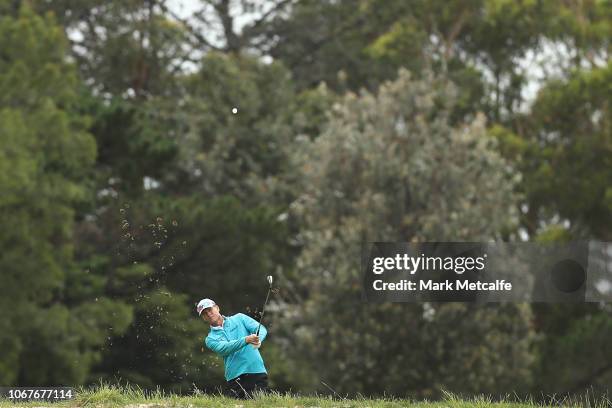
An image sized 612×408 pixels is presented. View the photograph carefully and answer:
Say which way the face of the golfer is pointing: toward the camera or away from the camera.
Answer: toward the camera

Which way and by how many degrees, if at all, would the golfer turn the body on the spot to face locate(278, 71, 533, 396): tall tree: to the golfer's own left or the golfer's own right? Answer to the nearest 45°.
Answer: approximately 180°

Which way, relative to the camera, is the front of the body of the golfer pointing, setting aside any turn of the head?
toward the camera
